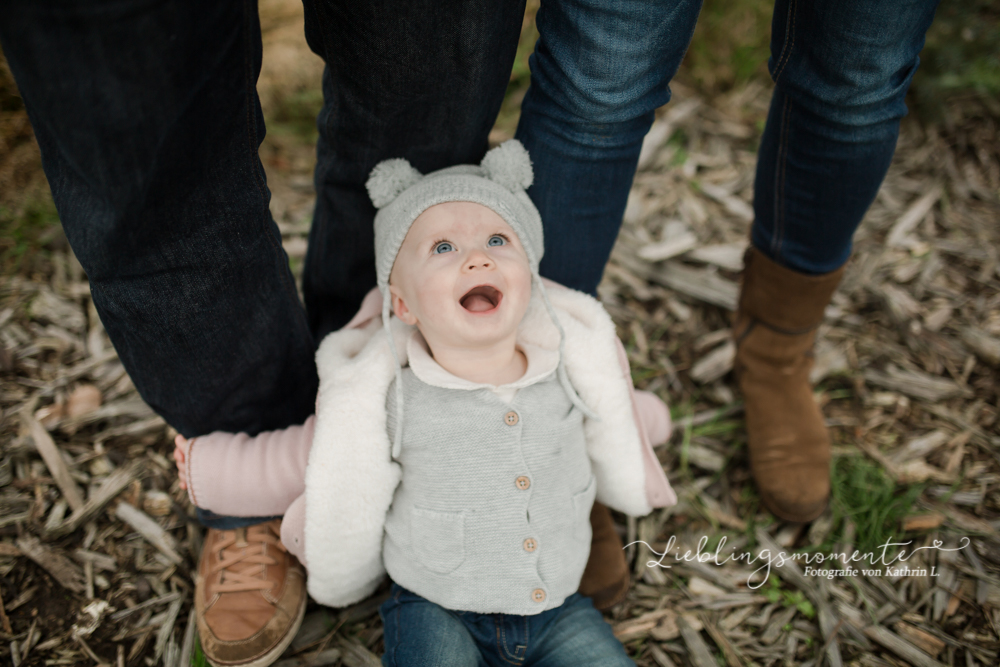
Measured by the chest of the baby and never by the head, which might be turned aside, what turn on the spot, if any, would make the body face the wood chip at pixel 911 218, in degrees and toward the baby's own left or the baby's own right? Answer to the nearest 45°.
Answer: approximately 135° to the baby's own left

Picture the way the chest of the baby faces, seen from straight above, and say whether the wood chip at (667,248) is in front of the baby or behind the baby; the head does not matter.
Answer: behind

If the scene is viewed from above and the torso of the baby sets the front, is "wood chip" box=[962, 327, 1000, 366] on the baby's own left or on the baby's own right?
on the baby's own left

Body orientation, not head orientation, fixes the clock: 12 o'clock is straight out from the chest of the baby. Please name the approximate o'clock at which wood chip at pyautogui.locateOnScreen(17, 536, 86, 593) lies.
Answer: The wood chip is roughly at 3 o'clock from the baby.

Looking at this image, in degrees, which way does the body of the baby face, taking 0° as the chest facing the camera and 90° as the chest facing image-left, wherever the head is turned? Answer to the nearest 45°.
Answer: approximately 0°

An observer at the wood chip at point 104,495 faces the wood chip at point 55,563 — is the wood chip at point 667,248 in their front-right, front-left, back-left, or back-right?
back-left

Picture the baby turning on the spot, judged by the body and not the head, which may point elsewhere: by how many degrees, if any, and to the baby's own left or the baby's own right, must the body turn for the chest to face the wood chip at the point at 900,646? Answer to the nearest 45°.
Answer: approximately 90° to the baby's own left

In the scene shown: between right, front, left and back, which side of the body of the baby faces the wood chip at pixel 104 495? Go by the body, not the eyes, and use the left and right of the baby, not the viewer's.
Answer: right

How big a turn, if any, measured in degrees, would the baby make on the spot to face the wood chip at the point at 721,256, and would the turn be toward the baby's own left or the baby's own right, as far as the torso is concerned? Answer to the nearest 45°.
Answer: approximately 135° to the baby's own left
